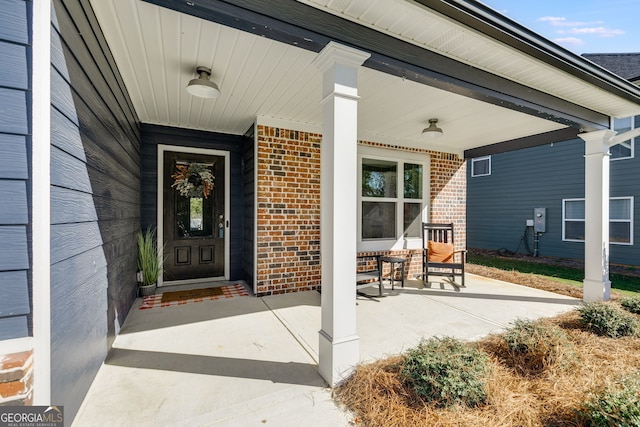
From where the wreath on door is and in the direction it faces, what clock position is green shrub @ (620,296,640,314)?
The green shrub is roughly at 10 o'clock from the wreath on door.

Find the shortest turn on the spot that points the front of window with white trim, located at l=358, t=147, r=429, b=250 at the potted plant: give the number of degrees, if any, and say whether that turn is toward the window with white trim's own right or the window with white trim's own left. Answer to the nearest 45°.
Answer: approximately 90° to the window with white trim's own right

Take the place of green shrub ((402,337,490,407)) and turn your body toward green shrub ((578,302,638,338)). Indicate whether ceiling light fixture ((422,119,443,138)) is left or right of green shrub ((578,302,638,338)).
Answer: left

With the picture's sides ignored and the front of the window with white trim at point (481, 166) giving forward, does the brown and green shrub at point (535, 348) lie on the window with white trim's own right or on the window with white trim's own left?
on the window with white trim's own left

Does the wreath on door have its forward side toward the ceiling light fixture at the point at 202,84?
yes

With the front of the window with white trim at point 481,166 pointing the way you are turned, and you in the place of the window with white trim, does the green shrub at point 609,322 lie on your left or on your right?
on your left

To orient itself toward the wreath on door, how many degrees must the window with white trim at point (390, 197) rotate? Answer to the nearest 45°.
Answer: approximately 90° to its right
